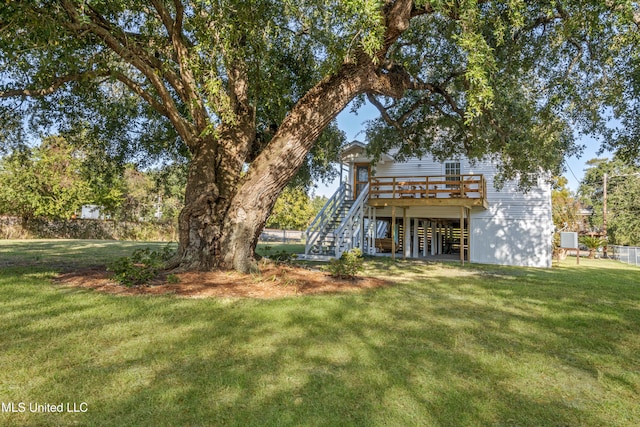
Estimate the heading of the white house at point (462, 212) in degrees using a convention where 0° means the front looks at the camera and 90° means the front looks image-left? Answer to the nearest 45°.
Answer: approximately 0°

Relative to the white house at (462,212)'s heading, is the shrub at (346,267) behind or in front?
in front

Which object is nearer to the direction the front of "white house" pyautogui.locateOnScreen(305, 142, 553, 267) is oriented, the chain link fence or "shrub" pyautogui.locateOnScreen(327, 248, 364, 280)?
the shrub

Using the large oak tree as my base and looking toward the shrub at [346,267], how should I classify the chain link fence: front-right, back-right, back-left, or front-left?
front-left

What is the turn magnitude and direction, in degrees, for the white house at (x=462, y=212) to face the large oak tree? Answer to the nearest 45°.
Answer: approximately 45° to its right

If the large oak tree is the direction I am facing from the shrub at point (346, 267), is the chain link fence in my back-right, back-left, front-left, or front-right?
back-right

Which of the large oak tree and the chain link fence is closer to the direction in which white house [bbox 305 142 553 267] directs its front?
the large oak tree

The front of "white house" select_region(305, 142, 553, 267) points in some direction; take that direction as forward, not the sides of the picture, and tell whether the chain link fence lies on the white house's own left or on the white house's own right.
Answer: on the white house's own left
